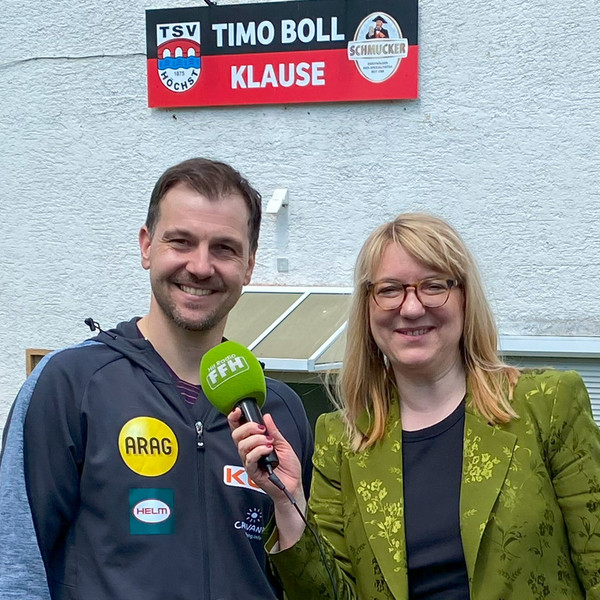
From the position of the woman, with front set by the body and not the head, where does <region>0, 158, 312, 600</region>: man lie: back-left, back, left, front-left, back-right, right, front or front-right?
right

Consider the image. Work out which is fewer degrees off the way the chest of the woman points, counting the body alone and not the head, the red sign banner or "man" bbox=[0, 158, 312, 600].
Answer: the man

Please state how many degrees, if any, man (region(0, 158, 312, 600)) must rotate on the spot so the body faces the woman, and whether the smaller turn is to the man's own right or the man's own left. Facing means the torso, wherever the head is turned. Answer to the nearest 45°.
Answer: approximately 45° to the man's own left

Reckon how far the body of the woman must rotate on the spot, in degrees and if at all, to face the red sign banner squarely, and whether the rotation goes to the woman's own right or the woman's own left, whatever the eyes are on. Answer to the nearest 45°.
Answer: approximately 180°

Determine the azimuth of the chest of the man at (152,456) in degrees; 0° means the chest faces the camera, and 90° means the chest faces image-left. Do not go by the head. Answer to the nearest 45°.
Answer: approximately 315°

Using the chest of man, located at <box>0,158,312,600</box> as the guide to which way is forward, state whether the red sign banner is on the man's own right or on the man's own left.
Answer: on the man's own left

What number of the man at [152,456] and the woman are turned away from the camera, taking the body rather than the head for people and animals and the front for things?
0

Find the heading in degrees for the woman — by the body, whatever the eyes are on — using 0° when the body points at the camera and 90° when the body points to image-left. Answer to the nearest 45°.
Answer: approximately 0°
